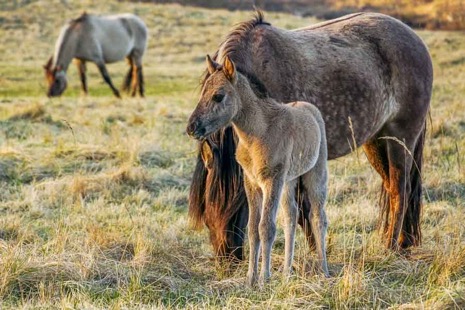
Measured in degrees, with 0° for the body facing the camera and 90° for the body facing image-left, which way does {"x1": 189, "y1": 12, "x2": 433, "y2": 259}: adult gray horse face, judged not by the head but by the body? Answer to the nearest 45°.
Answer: approximately 45°

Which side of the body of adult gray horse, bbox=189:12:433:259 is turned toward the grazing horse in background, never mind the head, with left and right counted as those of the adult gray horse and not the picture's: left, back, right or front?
right

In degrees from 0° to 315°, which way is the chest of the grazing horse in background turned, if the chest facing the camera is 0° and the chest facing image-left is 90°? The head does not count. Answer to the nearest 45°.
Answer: approximately 90°

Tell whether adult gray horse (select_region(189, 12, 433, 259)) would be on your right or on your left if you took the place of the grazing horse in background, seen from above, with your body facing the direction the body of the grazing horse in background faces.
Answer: on your left

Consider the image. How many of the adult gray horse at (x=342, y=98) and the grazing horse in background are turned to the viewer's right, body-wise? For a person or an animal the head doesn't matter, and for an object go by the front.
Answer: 0
